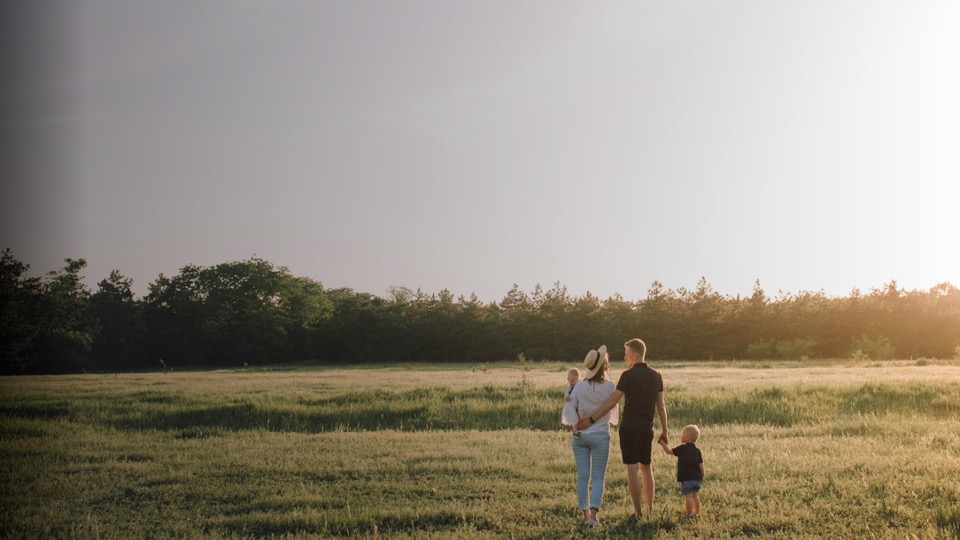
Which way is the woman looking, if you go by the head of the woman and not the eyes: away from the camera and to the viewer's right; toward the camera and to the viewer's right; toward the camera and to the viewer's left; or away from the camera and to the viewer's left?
away from the camera and to the viewer's right

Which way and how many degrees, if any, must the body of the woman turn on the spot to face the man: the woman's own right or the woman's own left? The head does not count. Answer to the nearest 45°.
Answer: approximately 90° to the woman's own right

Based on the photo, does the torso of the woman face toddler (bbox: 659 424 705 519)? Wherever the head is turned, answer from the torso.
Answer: no

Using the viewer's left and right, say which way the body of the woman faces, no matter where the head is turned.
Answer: facing away from the viewer
